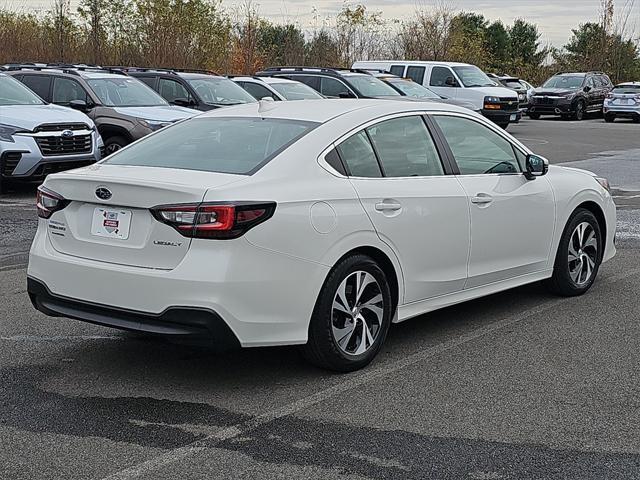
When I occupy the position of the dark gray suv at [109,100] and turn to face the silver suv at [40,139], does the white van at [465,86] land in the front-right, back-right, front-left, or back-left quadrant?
back-left

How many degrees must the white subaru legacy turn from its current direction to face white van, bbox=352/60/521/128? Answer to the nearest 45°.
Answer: approximately 45° to its left

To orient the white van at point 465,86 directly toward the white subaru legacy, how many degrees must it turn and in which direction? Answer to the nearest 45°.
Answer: approximately 45° to its right

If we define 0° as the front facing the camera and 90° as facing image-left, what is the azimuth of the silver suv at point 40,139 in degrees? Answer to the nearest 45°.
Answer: approximately 315°

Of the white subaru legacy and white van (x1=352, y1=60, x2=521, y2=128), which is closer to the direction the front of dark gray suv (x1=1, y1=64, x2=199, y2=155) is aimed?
the white subaru legacy

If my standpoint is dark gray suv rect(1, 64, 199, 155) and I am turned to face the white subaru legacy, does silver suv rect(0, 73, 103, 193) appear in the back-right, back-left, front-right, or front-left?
front-right

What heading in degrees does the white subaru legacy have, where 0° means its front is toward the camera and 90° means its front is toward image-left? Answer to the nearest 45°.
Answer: approximately 225°

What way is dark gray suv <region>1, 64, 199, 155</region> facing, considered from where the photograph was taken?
facing the viewer and to the right of the viewer

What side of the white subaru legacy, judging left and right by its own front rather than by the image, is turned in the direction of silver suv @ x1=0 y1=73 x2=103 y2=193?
left

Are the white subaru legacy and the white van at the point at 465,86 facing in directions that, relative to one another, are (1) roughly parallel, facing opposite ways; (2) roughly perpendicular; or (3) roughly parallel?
roughly perpendicular

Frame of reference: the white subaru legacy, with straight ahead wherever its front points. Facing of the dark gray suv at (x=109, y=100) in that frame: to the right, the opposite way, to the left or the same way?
to the right

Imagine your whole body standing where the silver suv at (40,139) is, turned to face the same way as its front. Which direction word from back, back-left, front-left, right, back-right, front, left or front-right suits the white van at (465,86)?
left

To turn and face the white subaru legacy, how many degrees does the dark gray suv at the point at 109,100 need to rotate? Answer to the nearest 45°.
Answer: approximately 45° to its right

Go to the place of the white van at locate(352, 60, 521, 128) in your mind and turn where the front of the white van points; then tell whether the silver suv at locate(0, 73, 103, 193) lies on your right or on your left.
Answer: on your right

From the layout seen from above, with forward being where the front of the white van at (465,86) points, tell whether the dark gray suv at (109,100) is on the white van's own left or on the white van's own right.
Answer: on the white van's own right

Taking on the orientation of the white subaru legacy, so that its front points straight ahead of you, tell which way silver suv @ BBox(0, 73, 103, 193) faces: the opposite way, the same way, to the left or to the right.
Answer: to the right

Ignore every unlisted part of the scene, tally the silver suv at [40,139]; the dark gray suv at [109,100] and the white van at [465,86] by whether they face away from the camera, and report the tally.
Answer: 0

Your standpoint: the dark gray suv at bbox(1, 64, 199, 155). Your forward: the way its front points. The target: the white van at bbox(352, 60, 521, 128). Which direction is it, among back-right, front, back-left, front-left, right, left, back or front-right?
left
